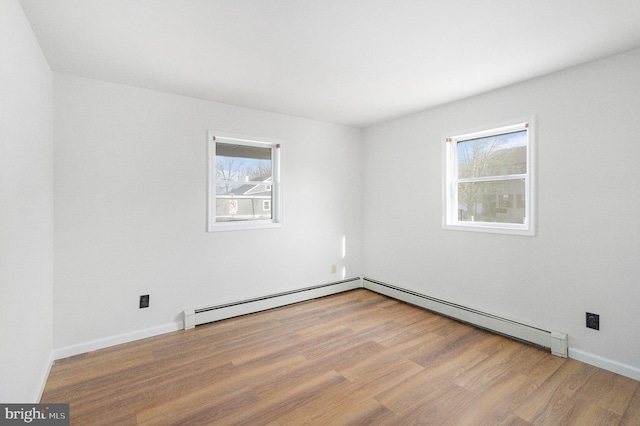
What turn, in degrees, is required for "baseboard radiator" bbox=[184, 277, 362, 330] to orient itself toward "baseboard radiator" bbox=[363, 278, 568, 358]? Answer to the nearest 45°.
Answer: approximately 45° to its left

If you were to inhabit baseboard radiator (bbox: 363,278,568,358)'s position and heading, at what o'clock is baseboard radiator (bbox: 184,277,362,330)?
baseboard radiator (bbox: 184,277,362,330) is roughly at 1 o'clock from baseboard radiator (bbox: 363,278,568,358).

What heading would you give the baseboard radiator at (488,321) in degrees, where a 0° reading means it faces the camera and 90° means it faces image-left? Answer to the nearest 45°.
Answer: approximately 45°

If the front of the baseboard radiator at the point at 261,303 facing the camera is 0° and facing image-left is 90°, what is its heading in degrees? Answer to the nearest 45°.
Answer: approximately 315°
